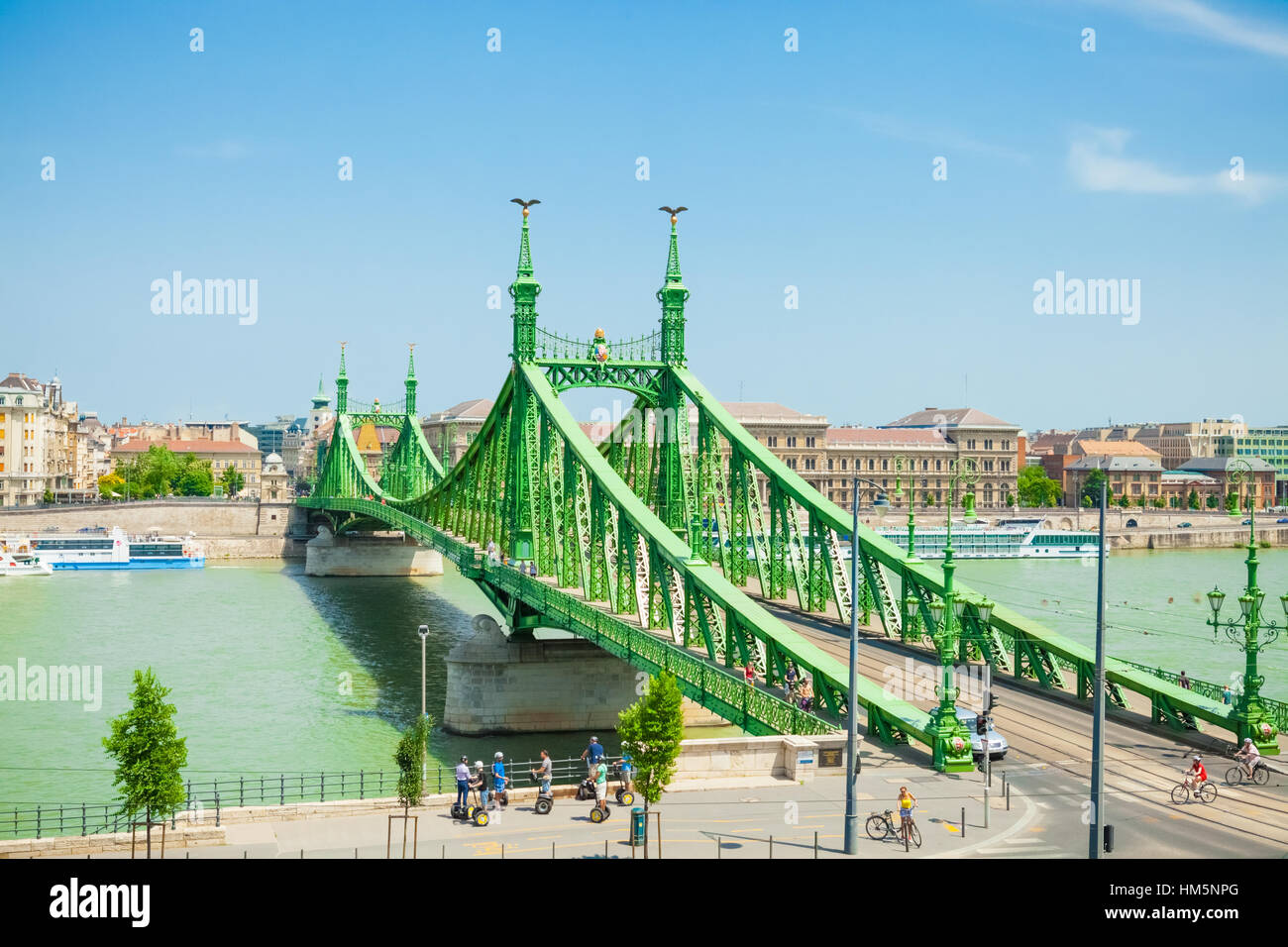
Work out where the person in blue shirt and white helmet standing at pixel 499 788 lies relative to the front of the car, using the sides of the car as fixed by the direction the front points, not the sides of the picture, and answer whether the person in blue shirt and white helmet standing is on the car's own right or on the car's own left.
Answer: on the car's own right

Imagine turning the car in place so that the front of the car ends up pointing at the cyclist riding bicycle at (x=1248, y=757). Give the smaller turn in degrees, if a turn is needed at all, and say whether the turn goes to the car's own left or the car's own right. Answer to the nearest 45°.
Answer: approximately 45° to the car's own left

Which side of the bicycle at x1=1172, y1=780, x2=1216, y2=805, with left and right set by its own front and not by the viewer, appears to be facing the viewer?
left

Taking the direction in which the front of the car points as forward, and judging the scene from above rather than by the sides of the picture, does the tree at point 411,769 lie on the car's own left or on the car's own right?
on the car's own right

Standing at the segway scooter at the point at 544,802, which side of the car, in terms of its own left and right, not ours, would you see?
right

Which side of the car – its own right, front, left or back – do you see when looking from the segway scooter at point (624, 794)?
right

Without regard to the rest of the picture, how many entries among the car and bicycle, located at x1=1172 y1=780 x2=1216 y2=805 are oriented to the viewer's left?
1

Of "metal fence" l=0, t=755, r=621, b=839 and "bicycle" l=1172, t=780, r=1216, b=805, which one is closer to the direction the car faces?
the bicycle

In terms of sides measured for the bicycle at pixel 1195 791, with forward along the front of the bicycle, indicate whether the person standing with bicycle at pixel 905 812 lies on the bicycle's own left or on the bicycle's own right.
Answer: on the bicycle's own left

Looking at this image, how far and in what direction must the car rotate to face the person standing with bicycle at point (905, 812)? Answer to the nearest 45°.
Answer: approximately 45° to its right

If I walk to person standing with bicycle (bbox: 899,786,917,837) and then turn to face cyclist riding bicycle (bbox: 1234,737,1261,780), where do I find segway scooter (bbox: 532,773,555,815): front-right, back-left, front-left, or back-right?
back-left
